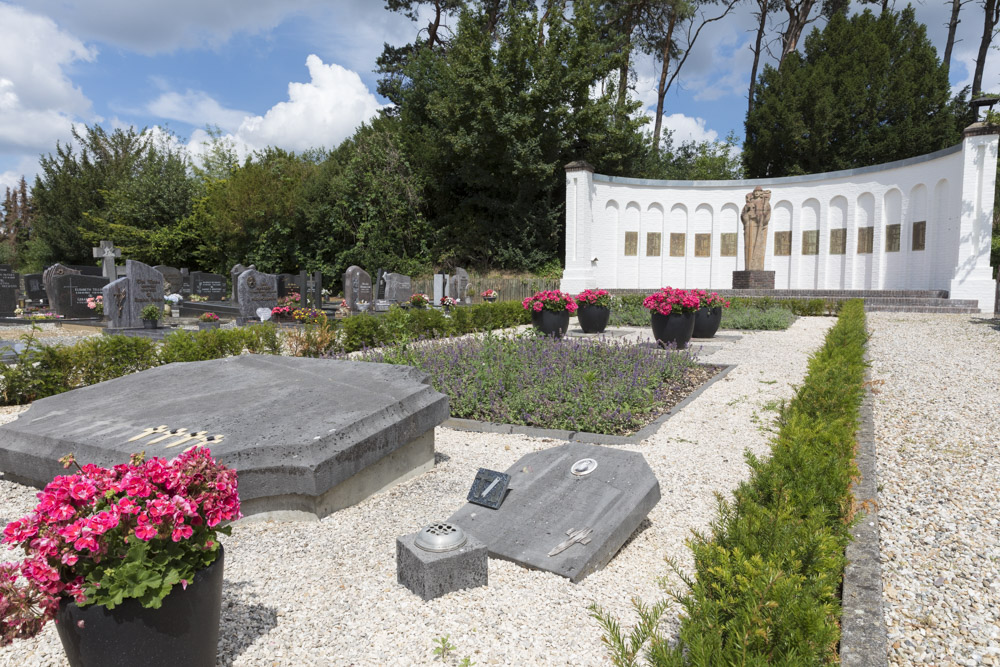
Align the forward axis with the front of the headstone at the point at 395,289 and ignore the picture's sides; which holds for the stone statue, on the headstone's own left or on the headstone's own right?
on the headstone's own left

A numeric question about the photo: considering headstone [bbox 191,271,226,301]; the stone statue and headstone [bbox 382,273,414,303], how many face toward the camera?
3

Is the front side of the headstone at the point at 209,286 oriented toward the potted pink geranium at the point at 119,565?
yes

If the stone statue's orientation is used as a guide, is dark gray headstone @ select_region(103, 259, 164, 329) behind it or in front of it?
in front

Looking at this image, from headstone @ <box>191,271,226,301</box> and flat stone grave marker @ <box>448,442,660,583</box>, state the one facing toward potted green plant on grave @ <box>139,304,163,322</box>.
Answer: the headstone

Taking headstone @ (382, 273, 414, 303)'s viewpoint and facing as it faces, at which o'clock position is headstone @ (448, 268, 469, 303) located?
headstone @ (448, 268, 469, 303) is roughly at 8 o'clock from headstone @ (382, 273, 414, 303).

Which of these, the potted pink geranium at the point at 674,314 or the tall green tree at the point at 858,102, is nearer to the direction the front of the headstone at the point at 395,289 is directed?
the potted pink geranium

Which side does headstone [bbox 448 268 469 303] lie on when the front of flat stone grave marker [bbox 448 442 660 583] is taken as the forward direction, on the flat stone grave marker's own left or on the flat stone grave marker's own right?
on the flat stone grave marker's own right

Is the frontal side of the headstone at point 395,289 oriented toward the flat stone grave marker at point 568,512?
yes

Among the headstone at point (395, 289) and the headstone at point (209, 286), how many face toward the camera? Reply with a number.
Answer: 2

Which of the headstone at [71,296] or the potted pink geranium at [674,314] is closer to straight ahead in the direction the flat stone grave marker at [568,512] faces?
the headstone

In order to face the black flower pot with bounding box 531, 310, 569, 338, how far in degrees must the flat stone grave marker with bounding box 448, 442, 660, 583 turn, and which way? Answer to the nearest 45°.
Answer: approximately 135° to its right

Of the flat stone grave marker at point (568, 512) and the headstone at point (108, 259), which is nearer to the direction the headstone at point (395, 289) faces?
the flat stone grave marker
